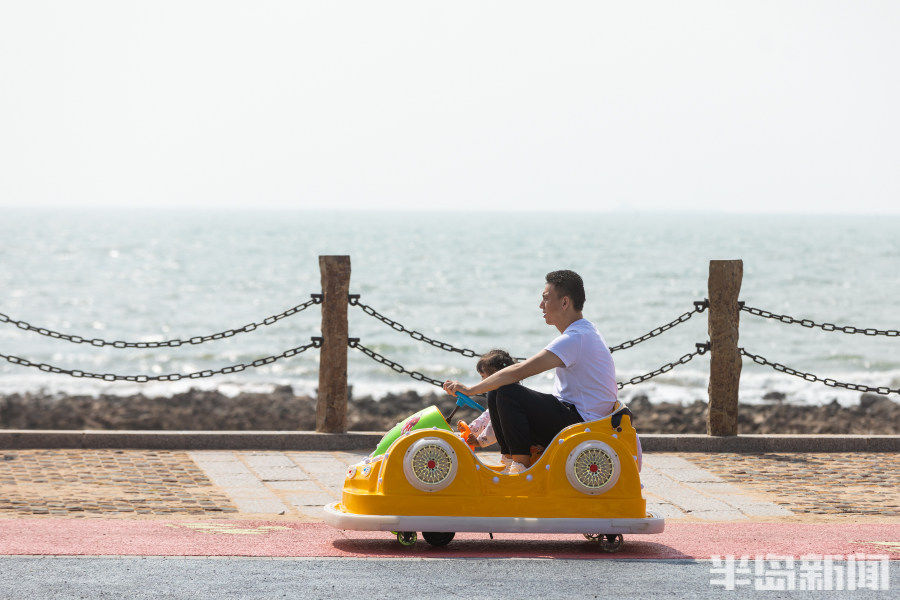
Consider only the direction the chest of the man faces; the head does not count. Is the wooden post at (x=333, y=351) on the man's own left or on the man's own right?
on the man's own right

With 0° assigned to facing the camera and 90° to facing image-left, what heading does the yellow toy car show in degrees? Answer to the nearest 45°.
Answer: approximately 90°

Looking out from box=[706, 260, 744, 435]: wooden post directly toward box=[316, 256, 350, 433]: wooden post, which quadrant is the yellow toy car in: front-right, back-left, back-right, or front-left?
front-left

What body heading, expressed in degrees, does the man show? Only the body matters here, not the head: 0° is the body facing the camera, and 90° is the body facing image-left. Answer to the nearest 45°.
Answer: approximately 90°

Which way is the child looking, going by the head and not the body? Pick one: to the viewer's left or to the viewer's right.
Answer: to the viewer's left

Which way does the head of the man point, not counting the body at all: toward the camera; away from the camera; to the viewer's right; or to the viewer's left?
to the viewer's left

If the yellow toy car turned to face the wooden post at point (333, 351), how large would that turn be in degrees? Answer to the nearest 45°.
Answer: approximately 90° to its right
